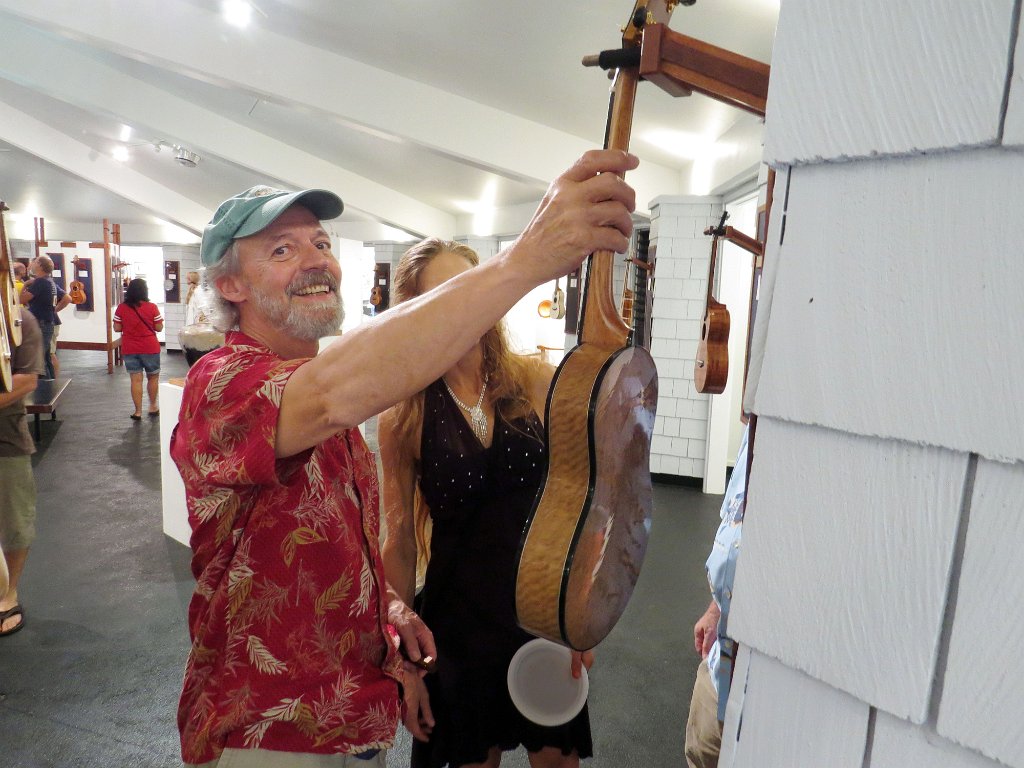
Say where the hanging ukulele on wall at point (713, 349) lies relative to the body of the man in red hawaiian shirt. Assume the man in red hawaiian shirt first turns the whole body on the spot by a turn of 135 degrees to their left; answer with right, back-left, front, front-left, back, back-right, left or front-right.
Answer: front-right

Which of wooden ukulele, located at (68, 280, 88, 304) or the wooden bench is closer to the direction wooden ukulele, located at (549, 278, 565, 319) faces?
the wooden bench

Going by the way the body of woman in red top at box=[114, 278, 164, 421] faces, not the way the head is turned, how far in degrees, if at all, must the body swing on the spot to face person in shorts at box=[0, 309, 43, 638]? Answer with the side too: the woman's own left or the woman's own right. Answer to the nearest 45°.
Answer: approximately 180°

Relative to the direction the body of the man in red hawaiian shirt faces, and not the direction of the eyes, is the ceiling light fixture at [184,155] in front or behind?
behind

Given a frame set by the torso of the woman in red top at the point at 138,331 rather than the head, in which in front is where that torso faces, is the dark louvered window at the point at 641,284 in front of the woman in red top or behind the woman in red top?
behind

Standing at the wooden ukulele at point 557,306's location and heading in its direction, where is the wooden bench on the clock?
The wooden bench is roughly at 1 o'clock from the wooden ukulele.

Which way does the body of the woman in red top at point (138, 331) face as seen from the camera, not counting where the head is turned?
away from the camera

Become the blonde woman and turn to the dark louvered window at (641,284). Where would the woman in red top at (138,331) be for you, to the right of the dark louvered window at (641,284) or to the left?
left

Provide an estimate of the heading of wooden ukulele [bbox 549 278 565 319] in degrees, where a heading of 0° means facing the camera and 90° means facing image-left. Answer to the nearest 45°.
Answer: approximately 45°

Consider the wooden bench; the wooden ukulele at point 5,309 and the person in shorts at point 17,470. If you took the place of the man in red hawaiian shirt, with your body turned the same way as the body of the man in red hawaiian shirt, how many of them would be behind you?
3

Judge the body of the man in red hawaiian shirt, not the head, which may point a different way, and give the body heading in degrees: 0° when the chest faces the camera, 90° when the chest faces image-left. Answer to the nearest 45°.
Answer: approximately 315°

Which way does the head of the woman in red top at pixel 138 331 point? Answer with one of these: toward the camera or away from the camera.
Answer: away from the camera

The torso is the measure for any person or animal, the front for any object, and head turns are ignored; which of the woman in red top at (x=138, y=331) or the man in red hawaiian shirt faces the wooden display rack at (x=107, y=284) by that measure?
the woman in red top

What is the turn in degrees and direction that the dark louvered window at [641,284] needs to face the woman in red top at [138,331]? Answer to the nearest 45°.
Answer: approximately 45° to its right
